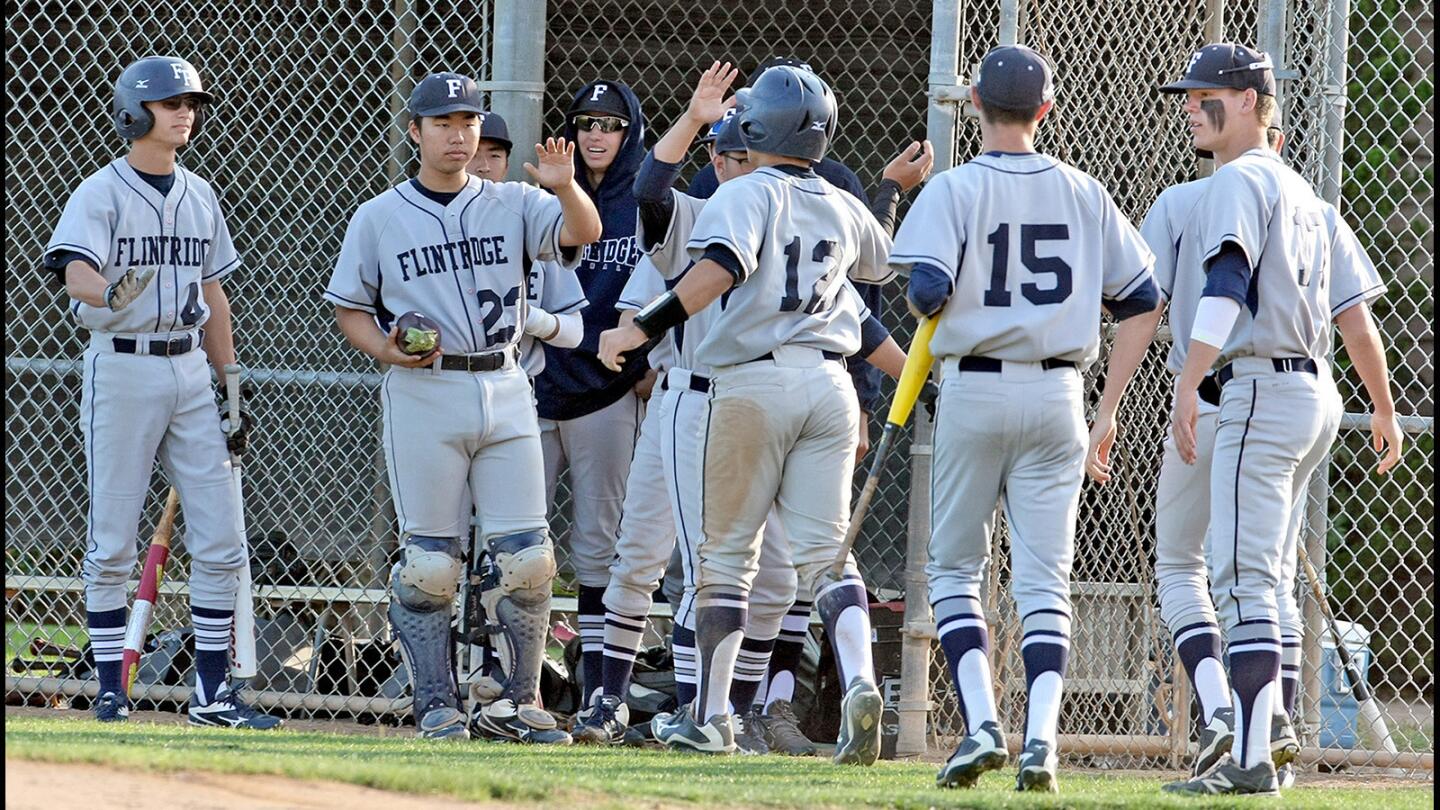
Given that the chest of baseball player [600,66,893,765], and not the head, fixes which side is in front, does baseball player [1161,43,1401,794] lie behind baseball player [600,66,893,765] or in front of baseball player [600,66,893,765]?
behind

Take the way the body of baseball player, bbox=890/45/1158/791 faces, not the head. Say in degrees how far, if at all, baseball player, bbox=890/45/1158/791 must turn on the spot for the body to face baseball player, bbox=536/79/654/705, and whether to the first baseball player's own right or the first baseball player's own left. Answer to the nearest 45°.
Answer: approximately 45° to the first baseball player's own left

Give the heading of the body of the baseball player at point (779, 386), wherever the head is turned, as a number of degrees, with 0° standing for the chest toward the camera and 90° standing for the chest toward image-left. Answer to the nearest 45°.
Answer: approximately 135°

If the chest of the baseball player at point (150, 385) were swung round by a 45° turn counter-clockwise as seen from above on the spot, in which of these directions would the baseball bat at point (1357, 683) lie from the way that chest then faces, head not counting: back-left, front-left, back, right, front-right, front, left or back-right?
front

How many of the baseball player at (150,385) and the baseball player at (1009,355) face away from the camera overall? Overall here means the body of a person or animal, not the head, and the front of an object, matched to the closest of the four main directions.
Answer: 1

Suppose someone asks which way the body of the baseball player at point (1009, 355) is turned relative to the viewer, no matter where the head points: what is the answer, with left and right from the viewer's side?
facing away from the viewer

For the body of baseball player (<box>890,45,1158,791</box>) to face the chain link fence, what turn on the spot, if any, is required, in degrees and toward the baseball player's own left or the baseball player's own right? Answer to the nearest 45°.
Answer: approximately 45° to the baseball player's own left

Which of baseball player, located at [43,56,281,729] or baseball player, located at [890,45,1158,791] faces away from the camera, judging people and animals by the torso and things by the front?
baseball player, located at [890,45,1158,791]

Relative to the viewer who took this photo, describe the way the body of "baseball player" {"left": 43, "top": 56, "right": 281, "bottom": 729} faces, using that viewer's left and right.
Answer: facing the viewer and to the right of the viewer

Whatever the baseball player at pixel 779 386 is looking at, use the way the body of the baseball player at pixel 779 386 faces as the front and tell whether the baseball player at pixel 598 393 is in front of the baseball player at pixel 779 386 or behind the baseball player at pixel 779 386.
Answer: in front

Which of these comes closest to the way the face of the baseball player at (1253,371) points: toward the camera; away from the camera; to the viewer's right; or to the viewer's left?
to the viewer's left

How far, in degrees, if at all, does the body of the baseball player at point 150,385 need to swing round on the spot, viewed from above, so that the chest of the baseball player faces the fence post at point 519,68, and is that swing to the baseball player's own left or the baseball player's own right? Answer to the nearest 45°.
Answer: approximately 45° to the baseball player's own left

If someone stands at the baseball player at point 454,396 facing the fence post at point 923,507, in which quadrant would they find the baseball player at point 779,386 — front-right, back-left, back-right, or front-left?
front-right
